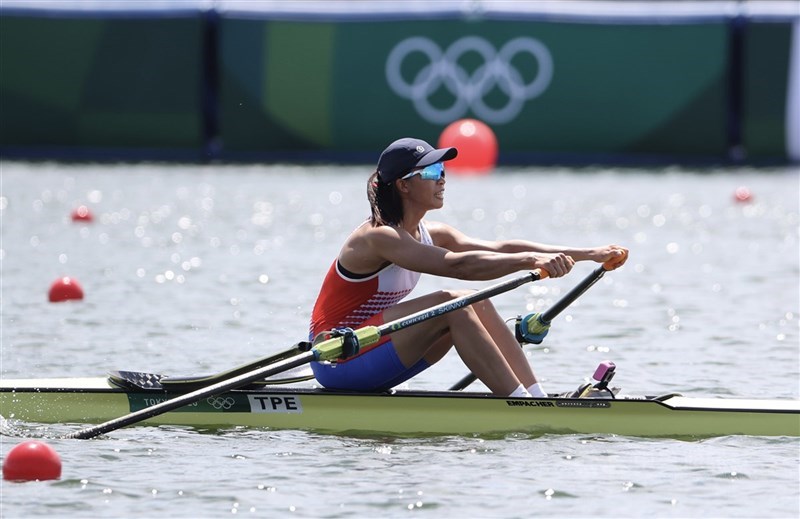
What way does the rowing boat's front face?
to the viewer's left

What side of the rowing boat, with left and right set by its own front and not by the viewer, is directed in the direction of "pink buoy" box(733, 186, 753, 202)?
right

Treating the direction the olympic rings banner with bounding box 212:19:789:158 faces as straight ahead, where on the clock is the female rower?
The female rower is roughly at 12 o'clock from the olympic rings banner.

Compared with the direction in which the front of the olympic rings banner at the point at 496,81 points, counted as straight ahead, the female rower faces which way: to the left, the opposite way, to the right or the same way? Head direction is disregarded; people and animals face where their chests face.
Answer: to the left

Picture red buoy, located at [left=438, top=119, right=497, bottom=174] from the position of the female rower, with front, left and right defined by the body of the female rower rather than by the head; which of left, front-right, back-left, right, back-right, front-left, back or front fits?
left

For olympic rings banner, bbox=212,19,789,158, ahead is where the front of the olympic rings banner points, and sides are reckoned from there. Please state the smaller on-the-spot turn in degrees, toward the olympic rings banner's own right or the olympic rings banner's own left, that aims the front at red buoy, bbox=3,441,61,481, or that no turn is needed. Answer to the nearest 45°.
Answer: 0° — it already faces it

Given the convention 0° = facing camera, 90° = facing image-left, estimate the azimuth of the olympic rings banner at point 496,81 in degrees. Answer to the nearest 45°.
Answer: approximately 0°

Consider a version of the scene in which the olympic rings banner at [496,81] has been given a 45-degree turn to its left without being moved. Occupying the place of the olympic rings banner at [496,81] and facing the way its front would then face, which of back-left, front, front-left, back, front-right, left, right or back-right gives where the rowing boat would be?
front-right

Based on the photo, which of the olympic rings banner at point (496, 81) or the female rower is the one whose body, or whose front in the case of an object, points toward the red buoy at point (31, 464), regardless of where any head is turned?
the olympic rings banner

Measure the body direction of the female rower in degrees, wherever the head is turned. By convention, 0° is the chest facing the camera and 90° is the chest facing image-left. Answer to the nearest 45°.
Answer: approximately 270°

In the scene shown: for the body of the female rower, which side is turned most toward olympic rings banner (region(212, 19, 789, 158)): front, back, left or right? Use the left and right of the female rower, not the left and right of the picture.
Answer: left

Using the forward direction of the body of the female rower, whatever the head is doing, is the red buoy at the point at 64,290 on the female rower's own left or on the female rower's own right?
on the female rower's own left

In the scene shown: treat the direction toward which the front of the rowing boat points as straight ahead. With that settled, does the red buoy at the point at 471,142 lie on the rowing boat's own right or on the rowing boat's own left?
on the rowing boat's own right

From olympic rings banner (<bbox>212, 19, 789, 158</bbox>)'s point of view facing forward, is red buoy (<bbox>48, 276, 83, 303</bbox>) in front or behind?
in front

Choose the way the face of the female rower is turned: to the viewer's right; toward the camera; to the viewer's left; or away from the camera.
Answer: to the viewer's right
